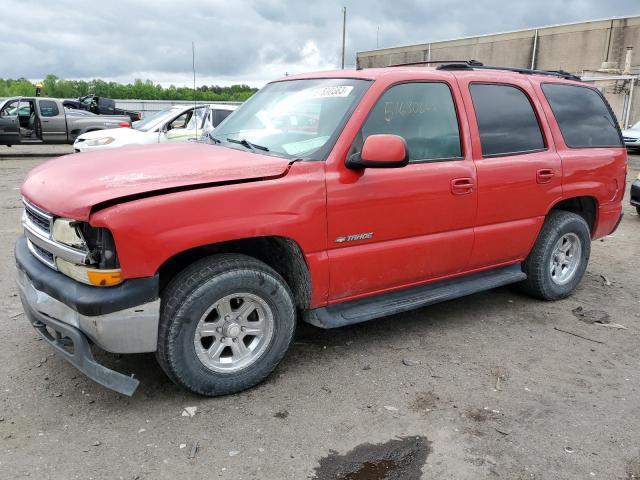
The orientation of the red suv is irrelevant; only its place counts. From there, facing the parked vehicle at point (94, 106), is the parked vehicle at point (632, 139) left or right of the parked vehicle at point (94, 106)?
right

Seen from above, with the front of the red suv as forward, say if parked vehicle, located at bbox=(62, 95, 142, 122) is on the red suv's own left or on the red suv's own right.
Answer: on the red suv's own right

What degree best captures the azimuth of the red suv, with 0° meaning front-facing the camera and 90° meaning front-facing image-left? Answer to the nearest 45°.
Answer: approximately 45°

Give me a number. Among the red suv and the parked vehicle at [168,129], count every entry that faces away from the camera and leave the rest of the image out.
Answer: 0

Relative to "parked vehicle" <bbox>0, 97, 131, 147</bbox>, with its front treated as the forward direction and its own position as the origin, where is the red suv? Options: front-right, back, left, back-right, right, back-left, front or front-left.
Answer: left

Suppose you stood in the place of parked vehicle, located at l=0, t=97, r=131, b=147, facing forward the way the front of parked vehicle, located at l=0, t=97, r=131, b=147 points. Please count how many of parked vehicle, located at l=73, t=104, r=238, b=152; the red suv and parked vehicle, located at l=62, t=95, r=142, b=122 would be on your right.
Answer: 1

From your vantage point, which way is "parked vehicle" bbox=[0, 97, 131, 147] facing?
to the viewer's left

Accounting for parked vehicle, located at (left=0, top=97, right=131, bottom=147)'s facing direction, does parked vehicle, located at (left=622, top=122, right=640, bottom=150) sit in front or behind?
behind

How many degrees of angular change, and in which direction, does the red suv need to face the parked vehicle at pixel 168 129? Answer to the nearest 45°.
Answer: approximately 135° to its right

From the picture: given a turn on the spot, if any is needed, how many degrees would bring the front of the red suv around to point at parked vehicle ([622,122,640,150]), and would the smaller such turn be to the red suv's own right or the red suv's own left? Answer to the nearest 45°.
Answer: approximately 180°
